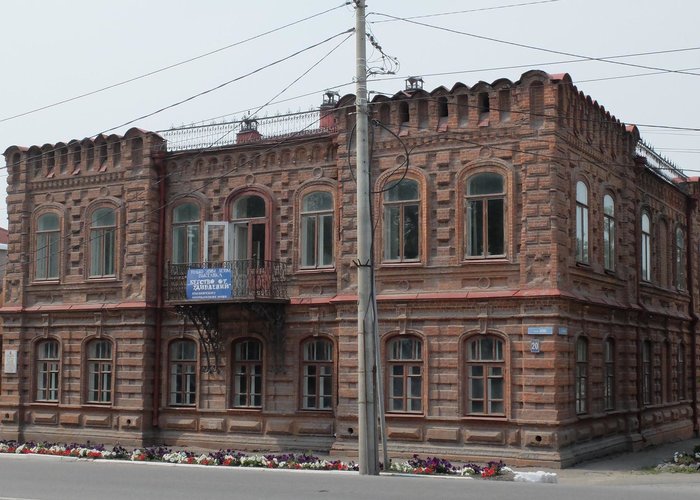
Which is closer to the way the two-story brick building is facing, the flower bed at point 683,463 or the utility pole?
the utility pole

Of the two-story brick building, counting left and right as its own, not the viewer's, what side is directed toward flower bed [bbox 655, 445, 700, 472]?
left

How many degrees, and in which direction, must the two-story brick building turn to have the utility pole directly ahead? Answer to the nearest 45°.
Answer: approximately 45° to its left

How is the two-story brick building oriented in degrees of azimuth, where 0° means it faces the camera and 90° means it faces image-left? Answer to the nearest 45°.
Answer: approximately 45°
